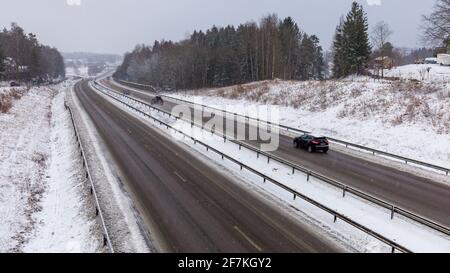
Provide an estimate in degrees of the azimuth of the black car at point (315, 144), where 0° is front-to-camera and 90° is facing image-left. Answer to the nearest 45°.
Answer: approximately 135°
